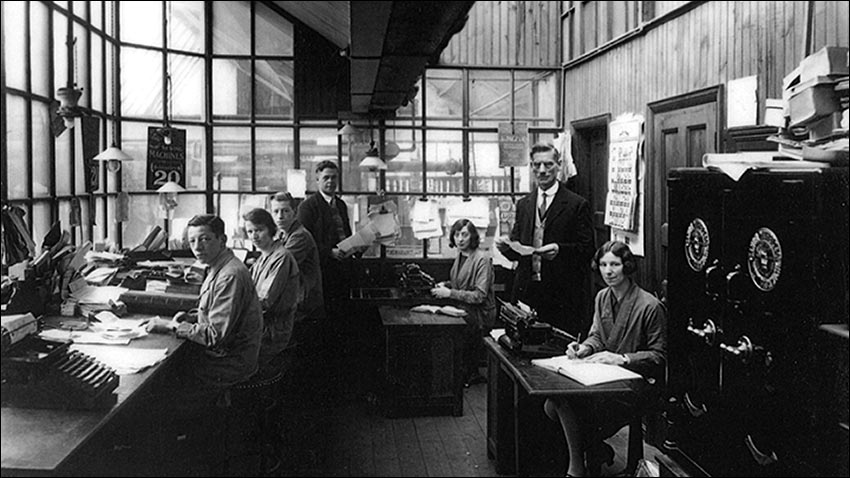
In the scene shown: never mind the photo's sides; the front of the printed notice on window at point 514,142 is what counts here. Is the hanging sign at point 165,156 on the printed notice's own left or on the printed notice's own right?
on the printed notice's own right

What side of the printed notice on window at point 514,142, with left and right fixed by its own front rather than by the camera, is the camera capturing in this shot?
front

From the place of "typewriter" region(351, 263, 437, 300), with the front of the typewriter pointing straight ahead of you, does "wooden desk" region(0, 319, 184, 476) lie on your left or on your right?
on your right

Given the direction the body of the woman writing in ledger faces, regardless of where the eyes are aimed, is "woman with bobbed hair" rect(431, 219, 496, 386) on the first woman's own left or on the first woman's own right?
on the first woman's own right

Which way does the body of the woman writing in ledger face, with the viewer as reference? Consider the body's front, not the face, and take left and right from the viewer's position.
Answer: facing the viewer and to the left of the viewer

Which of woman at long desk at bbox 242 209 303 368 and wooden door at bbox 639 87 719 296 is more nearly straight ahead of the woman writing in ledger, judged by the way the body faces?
the woman at long desk
